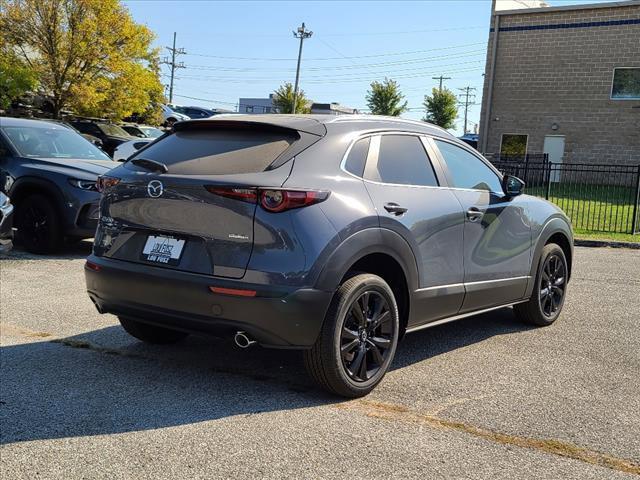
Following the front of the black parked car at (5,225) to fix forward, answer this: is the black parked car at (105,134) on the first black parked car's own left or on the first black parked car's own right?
on the first black parked car's own left

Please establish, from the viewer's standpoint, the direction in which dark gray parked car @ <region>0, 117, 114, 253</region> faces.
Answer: facing the viewer and to the right of the viewer

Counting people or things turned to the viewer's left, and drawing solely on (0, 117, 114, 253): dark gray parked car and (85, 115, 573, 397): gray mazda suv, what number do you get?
0

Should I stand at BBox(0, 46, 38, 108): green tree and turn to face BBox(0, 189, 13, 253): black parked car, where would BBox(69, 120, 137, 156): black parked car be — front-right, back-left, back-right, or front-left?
front-left

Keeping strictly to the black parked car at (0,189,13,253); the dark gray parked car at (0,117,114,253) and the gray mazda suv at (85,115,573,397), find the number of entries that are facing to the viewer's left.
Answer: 0

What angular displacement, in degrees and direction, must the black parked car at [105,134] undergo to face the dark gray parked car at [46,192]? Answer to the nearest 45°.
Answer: approximately 45° to its right

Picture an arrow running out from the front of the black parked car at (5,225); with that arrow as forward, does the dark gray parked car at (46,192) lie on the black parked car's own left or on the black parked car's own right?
on the black parked car's own left

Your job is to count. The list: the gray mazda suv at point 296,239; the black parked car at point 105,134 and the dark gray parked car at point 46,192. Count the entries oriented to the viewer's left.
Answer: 0

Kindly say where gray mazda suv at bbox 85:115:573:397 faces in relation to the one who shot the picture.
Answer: facing away from the viewer and to the right of the viewer

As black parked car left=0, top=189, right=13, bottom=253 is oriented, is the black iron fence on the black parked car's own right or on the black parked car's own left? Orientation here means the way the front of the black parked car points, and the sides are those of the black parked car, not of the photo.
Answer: on the black parked car's own left

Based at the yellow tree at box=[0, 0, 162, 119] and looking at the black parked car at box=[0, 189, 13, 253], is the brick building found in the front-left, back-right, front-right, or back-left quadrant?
front-left

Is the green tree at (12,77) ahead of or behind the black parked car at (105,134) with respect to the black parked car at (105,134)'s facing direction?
behind

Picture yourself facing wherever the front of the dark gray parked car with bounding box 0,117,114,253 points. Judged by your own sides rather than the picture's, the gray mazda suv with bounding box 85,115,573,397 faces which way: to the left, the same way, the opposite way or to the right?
to the left

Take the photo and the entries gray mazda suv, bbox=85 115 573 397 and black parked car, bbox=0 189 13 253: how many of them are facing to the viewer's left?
0

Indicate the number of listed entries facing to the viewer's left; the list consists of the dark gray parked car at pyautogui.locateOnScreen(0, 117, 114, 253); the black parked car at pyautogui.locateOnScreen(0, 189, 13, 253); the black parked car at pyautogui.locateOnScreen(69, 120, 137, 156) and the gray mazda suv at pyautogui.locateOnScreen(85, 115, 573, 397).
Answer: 0

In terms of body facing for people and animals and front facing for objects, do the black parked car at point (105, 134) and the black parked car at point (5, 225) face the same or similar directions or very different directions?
same or similar directions
